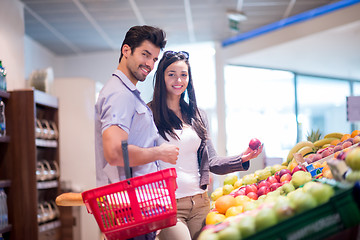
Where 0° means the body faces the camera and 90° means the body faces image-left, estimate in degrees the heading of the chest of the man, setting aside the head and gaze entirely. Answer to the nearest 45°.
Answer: approximately 270°

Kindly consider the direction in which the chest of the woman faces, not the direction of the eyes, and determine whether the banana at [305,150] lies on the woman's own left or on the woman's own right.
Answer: on the woman's own left

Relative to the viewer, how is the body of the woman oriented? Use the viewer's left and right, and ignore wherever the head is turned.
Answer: facing the viewer

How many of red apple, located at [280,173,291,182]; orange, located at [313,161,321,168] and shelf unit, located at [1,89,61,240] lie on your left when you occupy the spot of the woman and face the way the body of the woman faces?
2

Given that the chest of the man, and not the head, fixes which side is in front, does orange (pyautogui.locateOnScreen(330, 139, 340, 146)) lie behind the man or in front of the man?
in front

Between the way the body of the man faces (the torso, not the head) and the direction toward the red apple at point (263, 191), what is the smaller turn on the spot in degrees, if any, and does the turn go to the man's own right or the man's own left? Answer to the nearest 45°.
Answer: approximately 45° to the man's own left

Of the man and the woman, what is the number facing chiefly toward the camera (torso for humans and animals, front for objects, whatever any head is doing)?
1

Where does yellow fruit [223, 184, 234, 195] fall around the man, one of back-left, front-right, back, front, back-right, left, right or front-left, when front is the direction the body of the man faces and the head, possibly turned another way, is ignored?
front-left

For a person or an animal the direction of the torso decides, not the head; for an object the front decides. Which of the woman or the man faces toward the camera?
the woman

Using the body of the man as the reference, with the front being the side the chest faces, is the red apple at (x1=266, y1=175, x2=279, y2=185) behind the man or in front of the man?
in front

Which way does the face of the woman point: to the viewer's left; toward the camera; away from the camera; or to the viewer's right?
toward the camera

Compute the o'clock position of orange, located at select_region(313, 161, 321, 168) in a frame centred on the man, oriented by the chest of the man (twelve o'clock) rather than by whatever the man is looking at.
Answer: The orange is roughly at 11 o'clock from the man.
